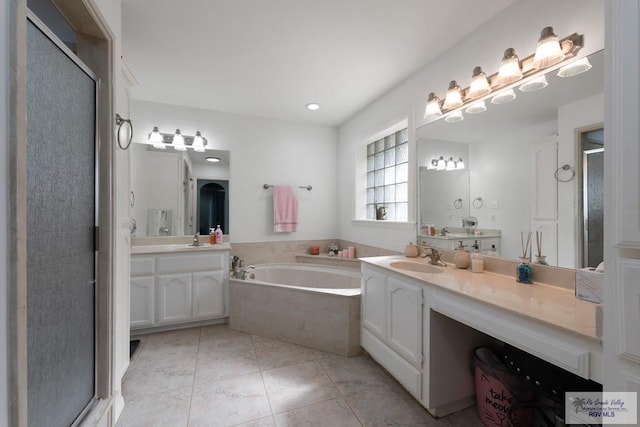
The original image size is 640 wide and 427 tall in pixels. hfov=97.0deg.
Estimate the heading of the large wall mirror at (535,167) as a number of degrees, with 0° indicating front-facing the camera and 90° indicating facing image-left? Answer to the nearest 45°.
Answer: approximately 45°

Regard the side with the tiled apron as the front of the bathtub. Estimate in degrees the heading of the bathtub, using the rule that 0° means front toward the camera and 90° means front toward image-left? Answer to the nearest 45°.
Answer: approximately 45°

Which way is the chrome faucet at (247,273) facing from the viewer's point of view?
to the viewer's right

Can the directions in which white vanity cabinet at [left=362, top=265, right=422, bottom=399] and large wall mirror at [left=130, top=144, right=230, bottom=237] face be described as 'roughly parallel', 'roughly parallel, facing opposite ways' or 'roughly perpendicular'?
roughly perpendicular

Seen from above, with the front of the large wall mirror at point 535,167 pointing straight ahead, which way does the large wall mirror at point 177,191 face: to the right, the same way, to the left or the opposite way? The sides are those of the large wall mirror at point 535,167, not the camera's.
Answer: to the left

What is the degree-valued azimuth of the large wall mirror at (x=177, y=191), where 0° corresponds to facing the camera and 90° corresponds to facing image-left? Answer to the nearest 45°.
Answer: approximately 0°

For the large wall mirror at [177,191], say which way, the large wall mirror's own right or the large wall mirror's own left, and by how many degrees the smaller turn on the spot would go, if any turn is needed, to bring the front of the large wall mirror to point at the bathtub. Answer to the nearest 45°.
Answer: approximately 45° to the large wall mirror's own left

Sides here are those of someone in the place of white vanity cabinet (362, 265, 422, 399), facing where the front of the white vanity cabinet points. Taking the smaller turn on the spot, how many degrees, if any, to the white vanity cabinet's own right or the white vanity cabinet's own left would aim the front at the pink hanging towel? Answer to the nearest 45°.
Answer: approximately 90° to the white vanity cabinet's own right

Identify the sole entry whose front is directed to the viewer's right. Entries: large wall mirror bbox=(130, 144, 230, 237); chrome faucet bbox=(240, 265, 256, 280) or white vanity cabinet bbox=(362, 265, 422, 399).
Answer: the chrome faucet

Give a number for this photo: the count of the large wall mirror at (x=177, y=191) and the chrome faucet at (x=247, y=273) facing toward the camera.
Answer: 1

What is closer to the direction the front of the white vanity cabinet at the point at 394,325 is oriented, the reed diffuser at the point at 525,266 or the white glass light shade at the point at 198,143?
the white glass light shade
